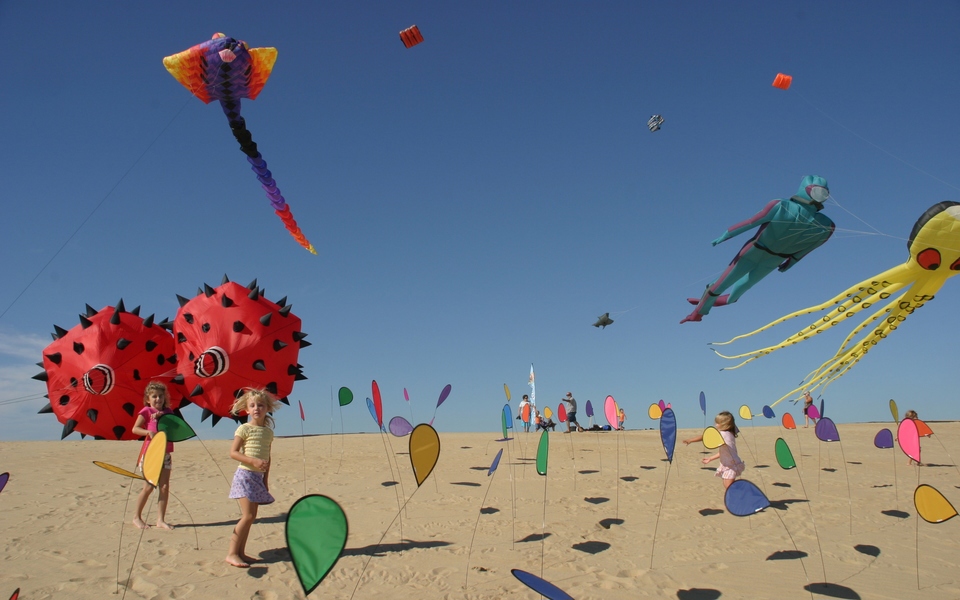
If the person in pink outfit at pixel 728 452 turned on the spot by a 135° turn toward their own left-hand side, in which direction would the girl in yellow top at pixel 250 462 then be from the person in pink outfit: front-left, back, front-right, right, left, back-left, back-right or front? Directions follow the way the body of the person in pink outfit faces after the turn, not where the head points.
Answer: right

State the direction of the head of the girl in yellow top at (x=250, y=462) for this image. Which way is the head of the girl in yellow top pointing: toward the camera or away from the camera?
toward the camera

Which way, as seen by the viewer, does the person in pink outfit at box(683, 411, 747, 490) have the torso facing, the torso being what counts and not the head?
to the viewer's left

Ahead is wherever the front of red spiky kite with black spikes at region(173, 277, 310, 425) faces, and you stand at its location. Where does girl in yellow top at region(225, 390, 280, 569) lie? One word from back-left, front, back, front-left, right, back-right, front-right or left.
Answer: front-left

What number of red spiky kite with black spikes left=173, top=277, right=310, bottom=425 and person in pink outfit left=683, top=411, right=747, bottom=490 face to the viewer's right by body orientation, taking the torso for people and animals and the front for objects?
0

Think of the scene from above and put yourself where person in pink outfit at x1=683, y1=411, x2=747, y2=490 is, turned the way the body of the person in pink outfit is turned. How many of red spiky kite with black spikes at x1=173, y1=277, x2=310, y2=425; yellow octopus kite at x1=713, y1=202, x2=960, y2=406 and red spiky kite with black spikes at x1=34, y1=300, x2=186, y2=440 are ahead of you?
2

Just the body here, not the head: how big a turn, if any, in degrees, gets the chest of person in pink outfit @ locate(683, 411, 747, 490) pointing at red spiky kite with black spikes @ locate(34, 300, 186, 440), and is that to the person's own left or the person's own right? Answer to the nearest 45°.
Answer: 0° — they already face it

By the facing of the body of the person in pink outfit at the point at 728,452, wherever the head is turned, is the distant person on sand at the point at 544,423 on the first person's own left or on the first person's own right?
on the first person's own right

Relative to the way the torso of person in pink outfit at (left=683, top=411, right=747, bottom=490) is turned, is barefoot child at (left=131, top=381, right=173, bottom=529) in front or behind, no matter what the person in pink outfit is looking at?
in front

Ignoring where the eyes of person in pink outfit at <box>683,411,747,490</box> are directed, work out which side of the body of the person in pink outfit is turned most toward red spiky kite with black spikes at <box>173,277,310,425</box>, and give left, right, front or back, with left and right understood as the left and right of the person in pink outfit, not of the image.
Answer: front

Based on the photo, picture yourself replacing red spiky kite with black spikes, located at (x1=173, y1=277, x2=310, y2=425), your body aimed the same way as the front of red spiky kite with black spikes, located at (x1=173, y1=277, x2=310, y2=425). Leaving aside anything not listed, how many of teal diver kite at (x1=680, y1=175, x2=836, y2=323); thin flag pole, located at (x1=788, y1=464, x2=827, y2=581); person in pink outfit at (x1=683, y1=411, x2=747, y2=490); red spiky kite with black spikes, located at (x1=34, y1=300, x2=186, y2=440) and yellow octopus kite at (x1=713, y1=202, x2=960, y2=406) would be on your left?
4

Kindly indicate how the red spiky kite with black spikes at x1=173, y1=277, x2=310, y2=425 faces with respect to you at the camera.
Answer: facing the viewer and to the left of the viewer

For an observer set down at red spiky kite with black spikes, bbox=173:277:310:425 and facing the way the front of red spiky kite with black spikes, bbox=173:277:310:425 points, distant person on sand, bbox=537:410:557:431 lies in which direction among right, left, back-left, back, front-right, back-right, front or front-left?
back

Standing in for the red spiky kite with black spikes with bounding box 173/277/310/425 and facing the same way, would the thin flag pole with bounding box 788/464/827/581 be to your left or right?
on your left
